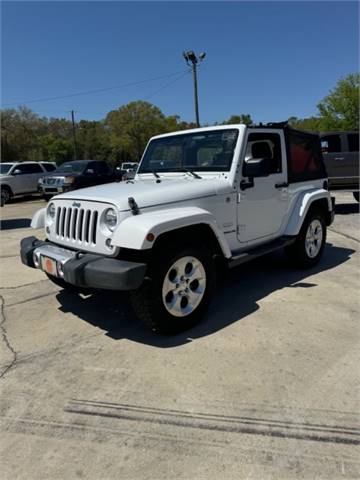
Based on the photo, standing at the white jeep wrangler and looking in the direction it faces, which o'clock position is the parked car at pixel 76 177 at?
The parked car is roughly at 4 o'clock from the white jeep wrangler.

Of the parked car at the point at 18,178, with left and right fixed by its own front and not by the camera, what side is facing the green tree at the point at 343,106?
back

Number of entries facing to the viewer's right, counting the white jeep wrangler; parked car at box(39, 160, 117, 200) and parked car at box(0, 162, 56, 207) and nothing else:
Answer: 0

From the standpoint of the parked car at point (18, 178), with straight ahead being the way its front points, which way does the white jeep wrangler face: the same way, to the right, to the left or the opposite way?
the same way

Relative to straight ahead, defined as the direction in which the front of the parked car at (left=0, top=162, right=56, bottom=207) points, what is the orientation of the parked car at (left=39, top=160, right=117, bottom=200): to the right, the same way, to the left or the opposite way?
the same way

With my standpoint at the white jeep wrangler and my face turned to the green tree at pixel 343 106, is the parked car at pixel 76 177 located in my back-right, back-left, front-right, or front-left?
front-left

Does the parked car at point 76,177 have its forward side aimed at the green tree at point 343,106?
no

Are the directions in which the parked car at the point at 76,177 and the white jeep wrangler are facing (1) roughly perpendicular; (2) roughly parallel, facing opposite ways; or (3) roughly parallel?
roughly parallel

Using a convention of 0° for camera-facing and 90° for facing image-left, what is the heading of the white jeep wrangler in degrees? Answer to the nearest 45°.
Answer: approximately 45°

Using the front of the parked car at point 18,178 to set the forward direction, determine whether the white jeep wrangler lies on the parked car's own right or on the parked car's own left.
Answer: on the parked car's own left

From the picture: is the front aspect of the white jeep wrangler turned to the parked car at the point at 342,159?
no

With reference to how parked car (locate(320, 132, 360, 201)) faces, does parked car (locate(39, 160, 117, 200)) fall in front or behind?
in front

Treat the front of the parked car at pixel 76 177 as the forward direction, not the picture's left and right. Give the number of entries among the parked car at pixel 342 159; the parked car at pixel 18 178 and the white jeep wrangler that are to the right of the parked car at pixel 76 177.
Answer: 1

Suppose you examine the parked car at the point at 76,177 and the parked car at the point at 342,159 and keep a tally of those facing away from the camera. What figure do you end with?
0

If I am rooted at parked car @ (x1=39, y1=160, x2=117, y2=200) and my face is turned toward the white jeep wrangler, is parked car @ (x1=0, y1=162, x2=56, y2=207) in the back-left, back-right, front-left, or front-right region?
back-right

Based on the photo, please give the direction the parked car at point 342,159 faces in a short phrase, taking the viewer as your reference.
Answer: facing to the left of the viewer

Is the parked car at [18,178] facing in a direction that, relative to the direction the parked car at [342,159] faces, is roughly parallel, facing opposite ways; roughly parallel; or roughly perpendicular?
roughly perpendicular

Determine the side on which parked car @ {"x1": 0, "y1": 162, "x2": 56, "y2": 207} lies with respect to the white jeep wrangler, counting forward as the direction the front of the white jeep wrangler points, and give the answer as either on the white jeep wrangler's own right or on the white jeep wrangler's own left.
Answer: on the white jeep wrangler's own right
